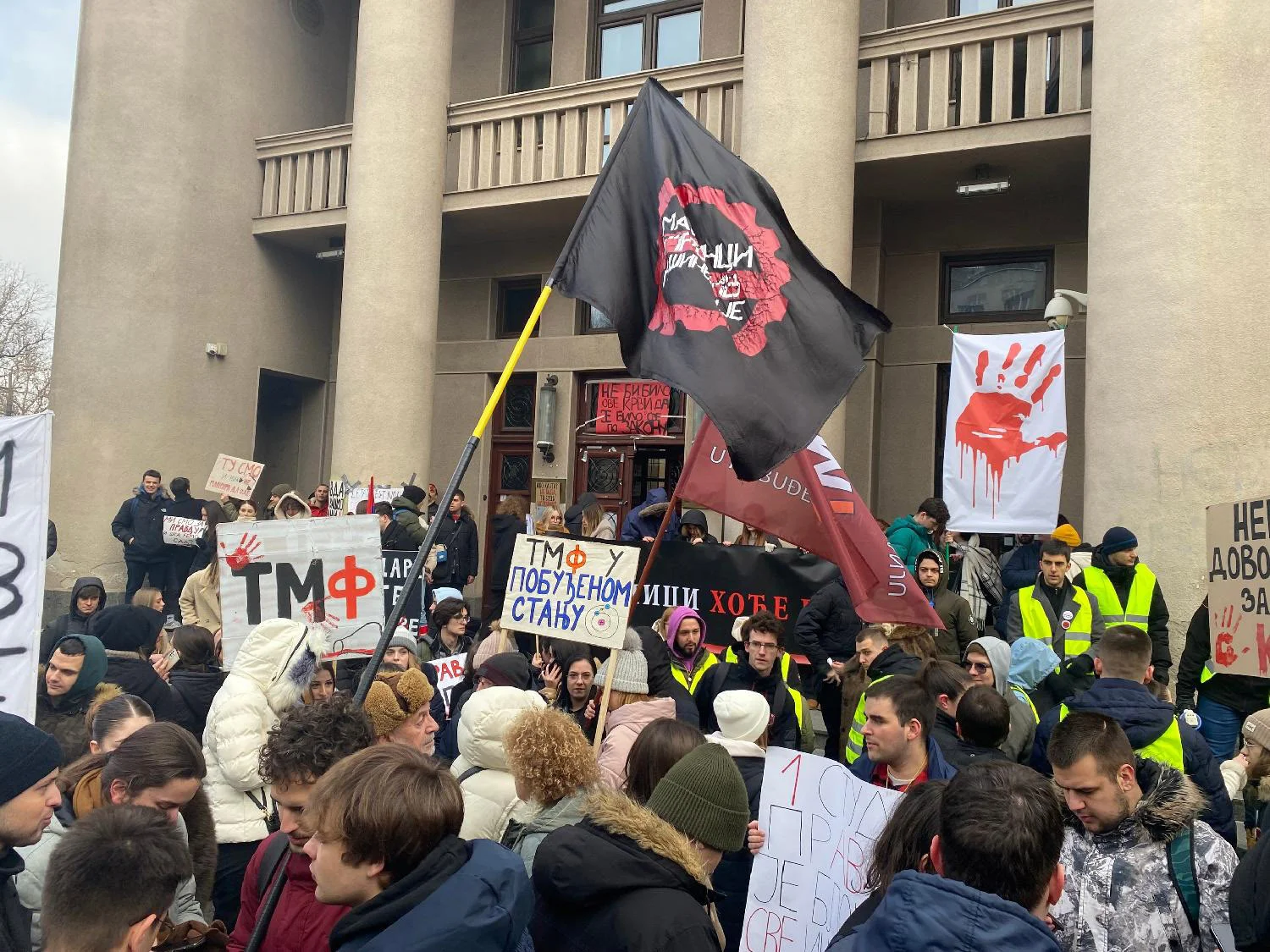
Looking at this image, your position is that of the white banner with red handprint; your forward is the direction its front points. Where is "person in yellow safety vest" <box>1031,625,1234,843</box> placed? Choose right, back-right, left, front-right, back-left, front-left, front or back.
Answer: front

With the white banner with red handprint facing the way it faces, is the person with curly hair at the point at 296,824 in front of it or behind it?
in front

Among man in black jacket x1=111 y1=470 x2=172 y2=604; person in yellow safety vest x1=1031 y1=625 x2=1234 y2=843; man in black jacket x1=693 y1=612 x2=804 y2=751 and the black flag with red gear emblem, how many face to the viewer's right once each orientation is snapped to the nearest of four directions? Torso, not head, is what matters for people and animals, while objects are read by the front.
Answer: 0

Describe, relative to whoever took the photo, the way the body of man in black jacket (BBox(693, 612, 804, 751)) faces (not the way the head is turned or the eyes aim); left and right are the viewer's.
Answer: facing the viewer

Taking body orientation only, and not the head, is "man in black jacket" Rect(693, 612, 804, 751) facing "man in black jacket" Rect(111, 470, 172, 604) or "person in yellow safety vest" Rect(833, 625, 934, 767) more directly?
the person in yellow safety vest

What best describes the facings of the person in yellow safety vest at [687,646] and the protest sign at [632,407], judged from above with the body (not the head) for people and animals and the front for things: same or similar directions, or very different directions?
same or similar directions

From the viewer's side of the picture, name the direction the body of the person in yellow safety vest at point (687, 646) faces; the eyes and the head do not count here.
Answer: toward the camera

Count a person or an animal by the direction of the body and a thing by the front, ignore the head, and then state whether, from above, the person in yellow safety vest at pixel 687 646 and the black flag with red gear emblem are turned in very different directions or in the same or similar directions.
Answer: same or similar directions

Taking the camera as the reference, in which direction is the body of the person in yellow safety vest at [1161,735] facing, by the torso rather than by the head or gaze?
away from the camera

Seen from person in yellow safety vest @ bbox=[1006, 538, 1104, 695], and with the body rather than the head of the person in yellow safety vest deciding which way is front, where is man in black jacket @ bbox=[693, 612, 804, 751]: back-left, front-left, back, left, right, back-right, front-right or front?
front-right
